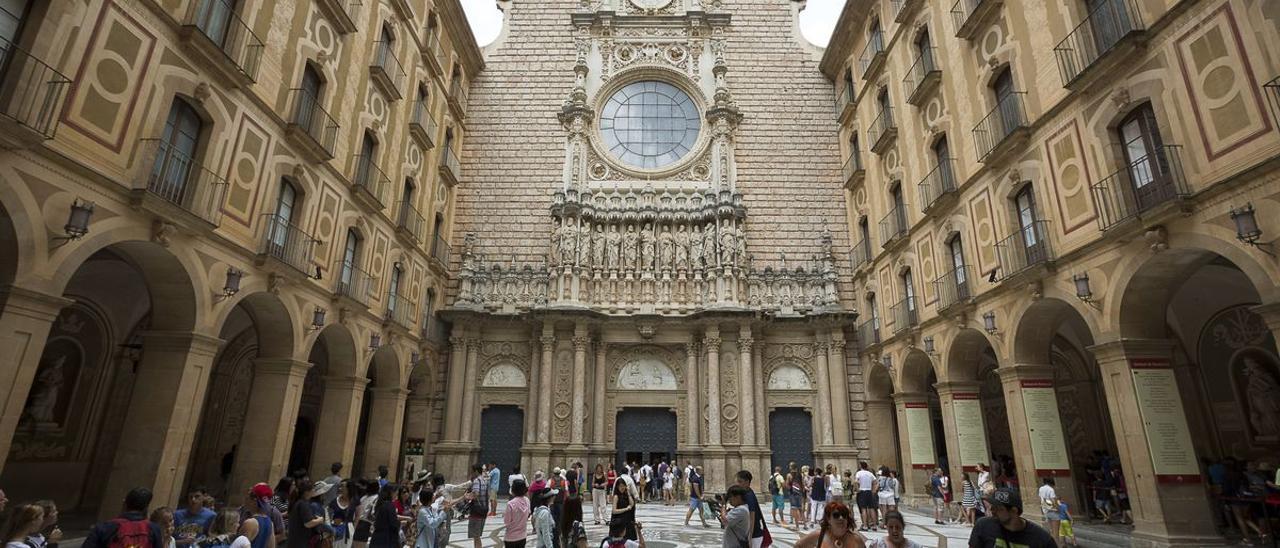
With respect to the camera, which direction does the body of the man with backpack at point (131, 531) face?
away from the camera

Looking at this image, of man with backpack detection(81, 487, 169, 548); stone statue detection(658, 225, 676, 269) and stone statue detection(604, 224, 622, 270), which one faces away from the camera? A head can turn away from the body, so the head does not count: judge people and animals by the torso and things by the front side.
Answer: the man with backpack

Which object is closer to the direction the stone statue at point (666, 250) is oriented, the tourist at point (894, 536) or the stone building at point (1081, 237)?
the tourist

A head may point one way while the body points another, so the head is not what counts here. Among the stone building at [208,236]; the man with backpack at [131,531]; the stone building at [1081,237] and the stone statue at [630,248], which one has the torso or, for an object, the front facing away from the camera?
the man with backpack

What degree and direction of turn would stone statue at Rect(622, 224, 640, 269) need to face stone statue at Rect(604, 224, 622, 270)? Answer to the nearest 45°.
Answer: approximately 90° to its right

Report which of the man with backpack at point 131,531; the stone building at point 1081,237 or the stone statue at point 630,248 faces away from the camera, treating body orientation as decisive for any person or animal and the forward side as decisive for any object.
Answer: the man with backpack

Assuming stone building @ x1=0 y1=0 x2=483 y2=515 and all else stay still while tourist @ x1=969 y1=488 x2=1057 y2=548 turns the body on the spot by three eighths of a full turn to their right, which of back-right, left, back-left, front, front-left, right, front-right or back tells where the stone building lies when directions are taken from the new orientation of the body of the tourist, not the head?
front-left

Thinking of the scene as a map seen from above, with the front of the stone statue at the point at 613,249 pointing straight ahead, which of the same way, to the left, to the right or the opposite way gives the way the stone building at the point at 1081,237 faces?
to the right

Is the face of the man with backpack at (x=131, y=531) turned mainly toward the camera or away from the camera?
away from the camera

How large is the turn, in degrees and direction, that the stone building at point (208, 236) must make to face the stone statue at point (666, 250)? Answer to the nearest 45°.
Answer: approximately 45° to its left

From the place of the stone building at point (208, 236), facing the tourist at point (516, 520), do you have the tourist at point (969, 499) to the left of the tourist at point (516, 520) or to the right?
left
